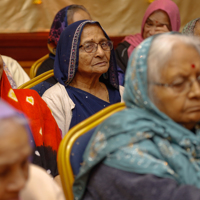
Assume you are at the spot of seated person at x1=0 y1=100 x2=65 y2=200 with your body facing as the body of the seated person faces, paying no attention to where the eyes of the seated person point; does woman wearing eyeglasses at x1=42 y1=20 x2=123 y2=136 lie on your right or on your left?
on your left

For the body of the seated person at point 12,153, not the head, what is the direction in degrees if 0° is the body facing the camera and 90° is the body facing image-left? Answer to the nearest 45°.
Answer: approximately 315°

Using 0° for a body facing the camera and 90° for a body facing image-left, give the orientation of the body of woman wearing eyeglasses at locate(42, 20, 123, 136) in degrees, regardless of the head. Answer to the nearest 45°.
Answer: approximately 315°

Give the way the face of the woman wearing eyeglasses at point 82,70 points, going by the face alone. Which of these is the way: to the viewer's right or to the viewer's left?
to the viewer's right

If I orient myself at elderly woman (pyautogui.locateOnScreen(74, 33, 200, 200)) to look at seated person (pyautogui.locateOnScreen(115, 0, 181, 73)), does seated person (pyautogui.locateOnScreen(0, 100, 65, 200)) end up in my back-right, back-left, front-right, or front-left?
back-left

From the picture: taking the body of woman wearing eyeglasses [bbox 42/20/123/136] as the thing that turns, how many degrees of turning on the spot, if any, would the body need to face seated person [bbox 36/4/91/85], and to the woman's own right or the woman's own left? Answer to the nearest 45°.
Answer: approximately 135° to the woman's own left

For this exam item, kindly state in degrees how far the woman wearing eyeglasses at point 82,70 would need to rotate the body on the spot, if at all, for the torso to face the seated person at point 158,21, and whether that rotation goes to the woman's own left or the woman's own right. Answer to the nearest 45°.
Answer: approximately 90° to the woman's own left
